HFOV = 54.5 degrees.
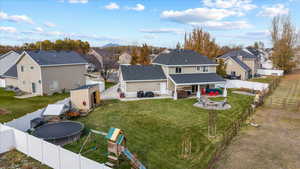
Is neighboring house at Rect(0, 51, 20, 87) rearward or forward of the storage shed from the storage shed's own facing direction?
rearward

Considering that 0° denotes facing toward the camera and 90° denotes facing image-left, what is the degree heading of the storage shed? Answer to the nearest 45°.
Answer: approximately 315°

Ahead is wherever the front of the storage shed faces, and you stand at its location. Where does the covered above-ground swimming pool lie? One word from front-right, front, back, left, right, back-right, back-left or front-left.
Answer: front-right

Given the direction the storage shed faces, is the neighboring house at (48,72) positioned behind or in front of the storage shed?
behind

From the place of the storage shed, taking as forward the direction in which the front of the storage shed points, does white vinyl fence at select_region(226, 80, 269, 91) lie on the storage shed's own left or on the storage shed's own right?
on the storage shed's own left

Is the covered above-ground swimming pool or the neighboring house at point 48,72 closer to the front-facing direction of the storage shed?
the covered above-ground swimming pool

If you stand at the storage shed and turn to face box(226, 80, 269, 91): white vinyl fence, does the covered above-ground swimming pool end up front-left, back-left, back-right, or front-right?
back-right
